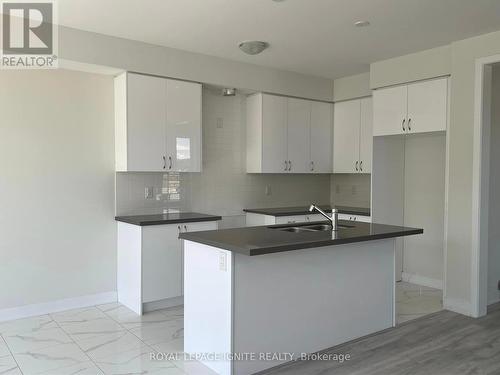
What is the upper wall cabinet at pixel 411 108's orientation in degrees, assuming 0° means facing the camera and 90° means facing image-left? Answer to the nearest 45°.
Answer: approximately 45°

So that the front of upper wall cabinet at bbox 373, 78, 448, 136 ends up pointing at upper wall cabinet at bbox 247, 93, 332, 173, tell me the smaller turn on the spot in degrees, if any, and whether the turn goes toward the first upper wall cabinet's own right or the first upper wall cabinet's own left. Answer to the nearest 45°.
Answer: approximately 45° to the first upper wall cabinet's own right

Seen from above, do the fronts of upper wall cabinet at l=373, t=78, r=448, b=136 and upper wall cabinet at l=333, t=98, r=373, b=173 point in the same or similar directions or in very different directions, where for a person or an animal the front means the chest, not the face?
same or similar directions

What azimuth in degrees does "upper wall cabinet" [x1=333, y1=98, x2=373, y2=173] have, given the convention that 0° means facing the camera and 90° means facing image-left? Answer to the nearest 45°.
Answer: approximately 45°

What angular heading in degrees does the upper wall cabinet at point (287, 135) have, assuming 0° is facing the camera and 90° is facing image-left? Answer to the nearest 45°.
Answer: approximately 315°

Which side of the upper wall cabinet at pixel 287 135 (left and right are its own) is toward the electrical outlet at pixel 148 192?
right

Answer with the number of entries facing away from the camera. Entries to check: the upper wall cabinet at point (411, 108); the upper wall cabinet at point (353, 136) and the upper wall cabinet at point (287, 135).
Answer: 0

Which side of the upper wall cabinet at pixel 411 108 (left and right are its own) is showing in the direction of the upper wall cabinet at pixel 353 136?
right

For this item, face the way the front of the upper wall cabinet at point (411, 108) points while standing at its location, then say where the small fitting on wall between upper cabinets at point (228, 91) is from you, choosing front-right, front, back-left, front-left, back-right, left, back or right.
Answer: front-right

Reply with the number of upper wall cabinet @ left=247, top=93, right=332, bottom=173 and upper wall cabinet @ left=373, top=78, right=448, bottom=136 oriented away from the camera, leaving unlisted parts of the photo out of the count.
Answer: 0

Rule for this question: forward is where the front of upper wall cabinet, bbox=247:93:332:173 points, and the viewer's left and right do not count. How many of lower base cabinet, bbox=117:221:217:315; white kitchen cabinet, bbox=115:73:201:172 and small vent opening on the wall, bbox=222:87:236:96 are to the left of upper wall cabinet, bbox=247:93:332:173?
0

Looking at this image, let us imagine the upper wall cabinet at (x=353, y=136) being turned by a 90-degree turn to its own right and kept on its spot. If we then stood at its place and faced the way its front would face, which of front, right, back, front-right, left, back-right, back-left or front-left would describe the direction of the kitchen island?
back-left

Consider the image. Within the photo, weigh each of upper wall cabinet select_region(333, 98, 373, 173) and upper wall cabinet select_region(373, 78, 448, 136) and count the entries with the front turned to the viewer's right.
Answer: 0
